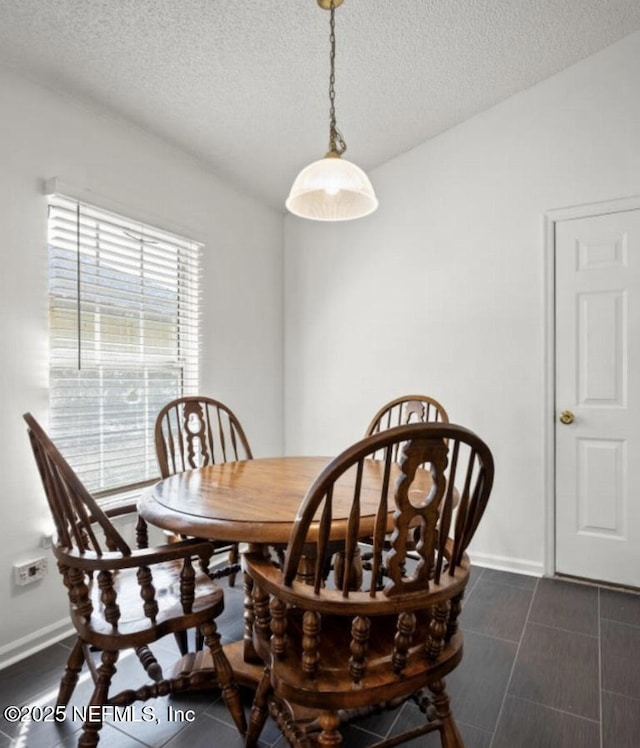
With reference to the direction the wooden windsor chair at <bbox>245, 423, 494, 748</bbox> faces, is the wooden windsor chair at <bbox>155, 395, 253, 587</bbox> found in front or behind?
in front

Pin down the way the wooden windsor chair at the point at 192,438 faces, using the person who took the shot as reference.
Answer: facing the viewer and to the right of the viewer

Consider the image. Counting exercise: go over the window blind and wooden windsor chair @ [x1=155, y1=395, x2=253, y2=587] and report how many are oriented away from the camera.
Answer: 0

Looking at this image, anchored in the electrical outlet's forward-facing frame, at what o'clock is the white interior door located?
The white interior door is roughly at 11 o'clock from the electrical outlet.

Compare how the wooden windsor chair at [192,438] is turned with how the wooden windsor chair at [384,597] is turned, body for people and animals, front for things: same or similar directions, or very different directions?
very different directions

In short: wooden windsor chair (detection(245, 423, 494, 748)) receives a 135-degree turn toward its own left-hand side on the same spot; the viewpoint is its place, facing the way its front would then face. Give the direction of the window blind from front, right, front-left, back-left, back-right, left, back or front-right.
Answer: back-right

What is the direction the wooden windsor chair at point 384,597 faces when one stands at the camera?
facing away from the viewer and to the left of the viewer

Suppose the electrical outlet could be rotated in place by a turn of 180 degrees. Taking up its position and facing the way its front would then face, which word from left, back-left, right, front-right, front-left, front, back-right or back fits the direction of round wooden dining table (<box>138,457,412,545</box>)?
back

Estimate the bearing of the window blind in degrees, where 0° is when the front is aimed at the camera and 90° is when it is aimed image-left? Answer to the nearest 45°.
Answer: approximately 315°

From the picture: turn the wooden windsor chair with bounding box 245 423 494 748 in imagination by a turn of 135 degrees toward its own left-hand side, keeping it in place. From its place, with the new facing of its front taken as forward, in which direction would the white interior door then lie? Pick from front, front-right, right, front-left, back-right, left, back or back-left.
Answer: back-left

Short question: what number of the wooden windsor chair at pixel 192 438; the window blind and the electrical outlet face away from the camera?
0

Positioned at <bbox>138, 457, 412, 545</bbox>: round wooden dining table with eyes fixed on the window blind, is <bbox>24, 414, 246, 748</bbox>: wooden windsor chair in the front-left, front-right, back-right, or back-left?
front-left

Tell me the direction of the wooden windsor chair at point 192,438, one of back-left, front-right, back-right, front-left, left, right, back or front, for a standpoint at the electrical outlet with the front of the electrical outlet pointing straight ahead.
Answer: front-left

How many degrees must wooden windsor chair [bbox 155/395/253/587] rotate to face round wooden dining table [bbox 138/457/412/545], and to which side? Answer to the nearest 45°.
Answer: approximately 45° to its right

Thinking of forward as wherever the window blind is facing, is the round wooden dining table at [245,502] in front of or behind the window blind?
in front
